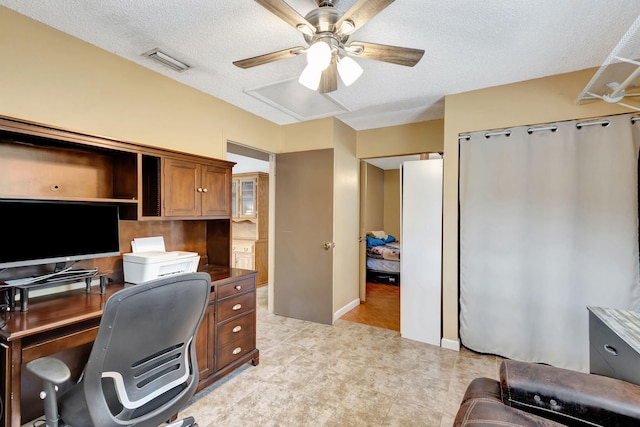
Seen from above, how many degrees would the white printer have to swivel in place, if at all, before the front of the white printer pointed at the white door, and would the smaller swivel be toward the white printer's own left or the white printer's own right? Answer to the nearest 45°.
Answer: approximately 45° to the white printer's own left

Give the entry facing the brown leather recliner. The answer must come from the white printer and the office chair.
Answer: the white printer

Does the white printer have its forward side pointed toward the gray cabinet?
yes

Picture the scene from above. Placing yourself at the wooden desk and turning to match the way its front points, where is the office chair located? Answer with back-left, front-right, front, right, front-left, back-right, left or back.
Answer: front

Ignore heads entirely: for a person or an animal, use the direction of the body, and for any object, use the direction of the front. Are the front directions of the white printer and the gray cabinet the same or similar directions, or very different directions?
very different directions

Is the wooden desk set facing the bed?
no

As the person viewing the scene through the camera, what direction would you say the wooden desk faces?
facing the viewer and to the right of the viewer

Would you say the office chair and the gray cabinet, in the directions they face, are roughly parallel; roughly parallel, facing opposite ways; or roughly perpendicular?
roughly parallel

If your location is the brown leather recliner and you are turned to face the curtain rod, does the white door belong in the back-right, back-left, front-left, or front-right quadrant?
front-left

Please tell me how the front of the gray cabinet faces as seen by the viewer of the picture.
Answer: facing the viewer and to the left of the viewer

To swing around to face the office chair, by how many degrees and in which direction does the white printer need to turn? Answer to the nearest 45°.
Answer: approximately 45° to its right

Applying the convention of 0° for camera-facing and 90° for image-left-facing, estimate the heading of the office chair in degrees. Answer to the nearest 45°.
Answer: approximately 135°

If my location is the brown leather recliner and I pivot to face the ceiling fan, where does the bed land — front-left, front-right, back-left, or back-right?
front-right
